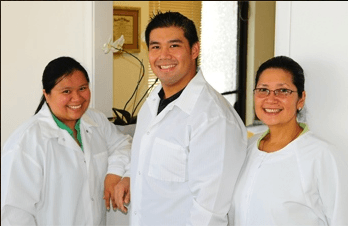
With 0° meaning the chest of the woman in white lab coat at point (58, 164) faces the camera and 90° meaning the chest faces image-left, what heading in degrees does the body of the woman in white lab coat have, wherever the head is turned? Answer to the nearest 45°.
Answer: approximately 315°

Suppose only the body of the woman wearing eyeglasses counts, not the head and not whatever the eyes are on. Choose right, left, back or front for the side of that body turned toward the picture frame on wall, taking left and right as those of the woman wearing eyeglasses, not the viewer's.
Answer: right

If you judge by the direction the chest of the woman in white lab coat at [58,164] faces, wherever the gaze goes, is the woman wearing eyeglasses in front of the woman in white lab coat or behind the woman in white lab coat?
in front

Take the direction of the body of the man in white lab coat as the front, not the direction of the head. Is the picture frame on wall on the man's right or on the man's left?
on the man's right

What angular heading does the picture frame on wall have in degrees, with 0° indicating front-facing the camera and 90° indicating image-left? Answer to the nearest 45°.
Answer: approximately 0°

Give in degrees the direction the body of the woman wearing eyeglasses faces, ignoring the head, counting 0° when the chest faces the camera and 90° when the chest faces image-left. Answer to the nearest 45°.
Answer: approximately 45°
